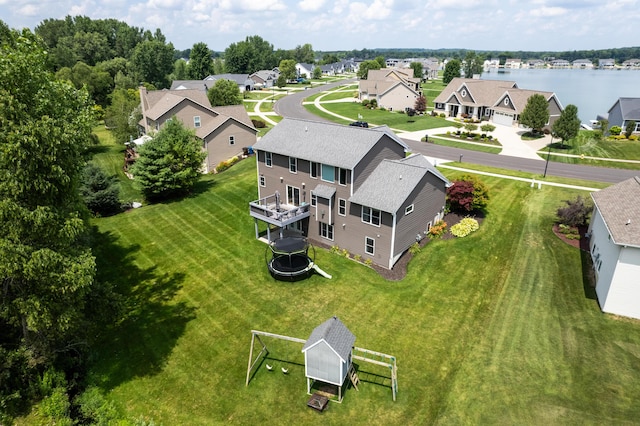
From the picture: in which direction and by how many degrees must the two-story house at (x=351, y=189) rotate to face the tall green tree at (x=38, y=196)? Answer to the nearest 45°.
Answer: approximately 180°

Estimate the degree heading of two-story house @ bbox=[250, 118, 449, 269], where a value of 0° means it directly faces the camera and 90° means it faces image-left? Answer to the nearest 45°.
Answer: approximately 225°

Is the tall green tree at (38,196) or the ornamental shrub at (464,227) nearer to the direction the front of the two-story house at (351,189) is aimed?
the ornamental shrub

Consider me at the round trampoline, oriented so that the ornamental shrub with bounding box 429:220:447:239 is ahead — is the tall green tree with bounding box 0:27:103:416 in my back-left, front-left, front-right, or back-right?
back-right

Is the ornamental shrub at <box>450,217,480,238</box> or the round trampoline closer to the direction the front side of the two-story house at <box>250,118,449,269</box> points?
the ornamental shrub

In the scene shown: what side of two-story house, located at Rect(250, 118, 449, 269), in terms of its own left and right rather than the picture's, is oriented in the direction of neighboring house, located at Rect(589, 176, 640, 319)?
right

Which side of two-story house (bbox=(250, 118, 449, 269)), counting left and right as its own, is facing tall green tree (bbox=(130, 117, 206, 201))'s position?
left

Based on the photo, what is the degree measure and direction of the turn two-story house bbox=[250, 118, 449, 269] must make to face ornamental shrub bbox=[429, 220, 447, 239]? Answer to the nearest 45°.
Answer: approximately 45° to its right
